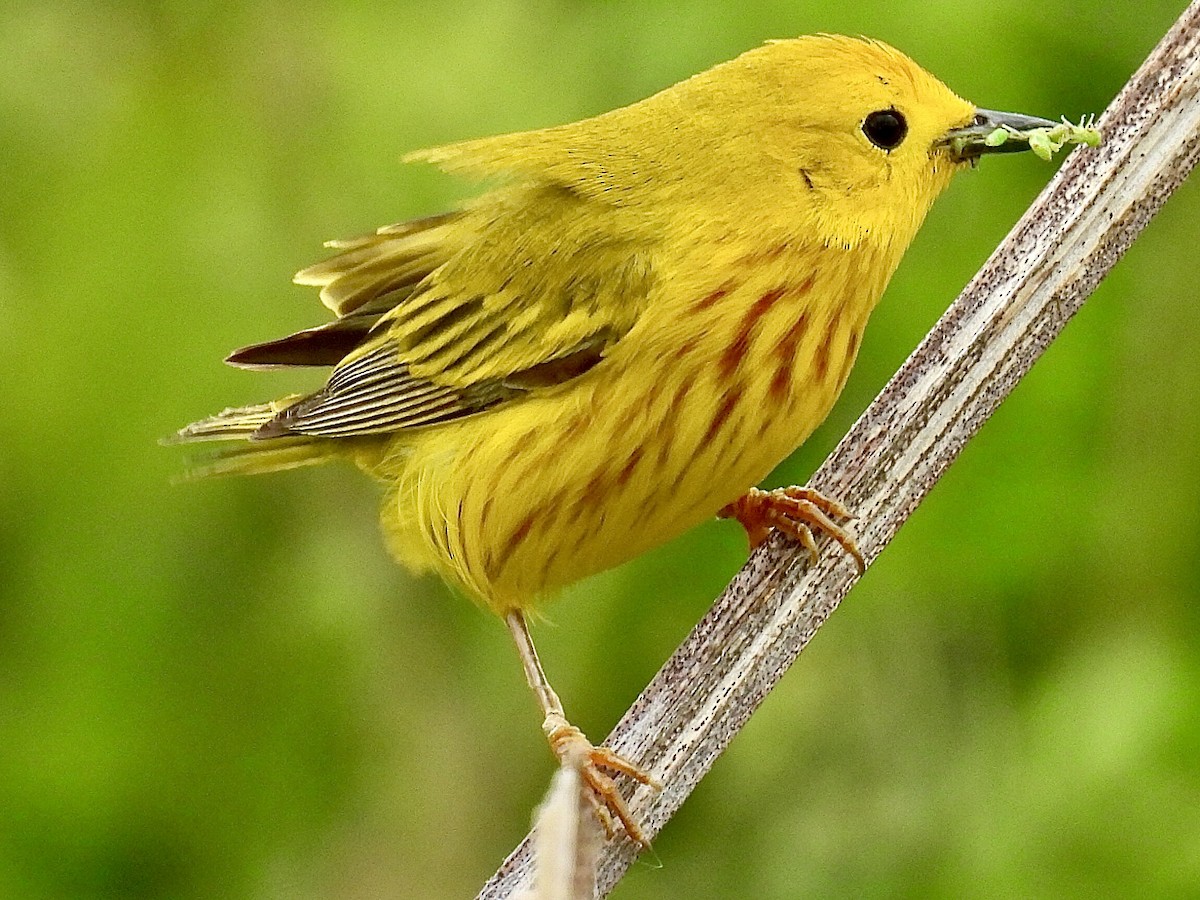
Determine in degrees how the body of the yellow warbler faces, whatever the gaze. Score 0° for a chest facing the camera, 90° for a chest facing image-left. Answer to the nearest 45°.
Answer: approximately 270°
